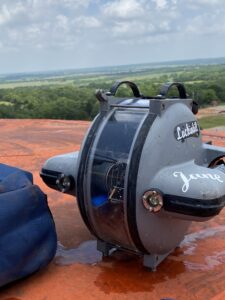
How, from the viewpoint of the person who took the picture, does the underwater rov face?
facing the viewer and to the left of the viewer

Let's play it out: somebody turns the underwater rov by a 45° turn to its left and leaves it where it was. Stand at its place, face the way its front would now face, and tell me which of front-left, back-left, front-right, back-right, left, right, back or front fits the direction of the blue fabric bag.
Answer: right
